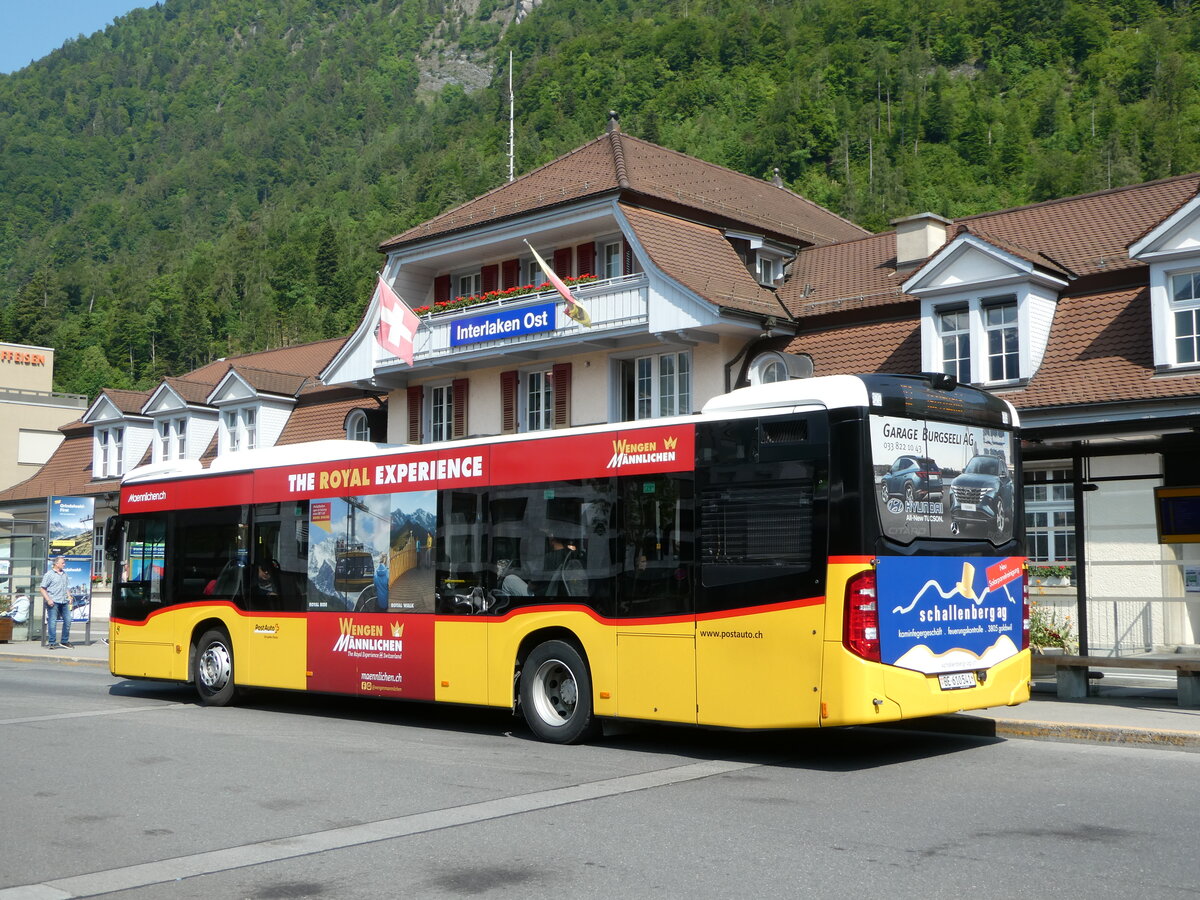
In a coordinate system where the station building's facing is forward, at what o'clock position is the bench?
The bench is roughly at 10 o'clock from the station building.

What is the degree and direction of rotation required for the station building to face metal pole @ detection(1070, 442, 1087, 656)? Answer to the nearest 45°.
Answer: approximately 45° to its left

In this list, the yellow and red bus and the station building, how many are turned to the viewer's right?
0

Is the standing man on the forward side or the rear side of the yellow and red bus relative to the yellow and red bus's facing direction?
on the forward side

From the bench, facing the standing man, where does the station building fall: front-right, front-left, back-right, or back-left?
front-right

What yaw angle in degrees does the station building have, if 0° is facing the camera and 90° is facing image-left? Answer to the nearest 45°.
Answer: approximately 45°

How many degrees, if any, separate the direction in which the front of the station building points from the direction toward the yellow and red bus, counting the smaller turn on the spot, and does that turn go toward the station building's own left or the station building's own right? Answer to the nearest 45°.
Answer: approximately 45° to the station building's own left

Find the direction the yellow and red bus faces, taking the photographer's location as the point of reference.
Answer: facing away from the viewer and to the left of the viewer

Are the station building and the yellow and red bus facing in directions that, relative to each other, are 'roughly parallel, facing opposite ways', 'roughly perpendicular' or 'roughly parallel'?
roughly perpendicular
